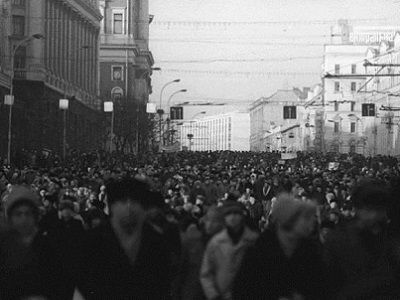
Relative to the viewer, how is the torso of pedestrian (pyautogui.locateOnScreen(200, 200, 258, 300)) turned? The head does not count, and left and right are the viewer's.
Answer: facing the viewer

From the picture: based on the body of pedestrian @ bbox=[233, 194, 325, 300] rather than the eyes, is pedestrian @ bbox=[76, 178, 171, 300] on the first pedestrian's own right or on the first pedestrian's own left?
on the first pedestrian's own right

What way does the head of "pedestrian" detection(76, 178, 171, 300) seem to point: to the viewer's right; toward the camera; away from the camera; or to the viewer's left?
toward the camera

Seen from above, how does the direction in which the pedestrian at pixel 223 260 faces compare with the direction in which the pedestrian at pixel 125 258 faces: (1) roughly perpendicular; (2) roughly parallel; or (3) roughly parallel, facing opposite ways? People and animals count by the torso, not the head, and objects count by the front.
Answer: roughly parallel

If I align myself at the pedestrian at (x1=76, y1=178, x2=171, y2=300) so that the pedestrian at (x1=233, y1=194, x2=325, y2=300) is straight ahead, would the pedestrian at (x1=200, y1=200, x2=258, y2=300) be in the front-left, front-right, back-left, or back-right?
front-left

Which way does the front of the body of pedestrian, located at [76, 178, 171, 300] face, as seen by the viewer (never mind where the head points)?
toward the camera

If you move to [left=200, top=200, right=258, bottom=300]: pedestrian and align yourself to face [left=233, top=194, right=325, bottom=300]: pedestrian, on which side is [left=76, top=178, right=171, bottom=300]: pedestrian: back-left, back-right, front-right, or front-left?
front-right

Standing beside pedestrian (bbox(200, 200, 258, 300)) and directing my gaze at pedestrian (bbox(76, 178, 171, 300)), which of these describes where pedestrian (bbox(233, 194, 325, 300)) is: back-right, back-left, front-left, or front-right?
front-left

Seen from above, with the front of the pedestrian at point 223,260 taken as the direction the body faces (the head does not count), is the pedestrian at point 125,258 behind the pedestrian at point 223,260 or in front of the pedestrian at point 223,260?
in front

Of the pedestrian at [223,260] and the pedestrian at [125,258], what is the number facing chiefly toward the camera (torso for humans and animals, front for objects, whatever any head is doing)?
2

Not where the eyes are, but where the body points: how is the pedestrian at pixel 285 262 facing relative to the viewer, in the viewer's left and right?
facing the viewer and to the right of the viewer

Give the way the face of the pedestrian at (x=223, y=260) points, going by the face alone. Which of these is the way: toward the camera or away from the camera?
toward the camera
